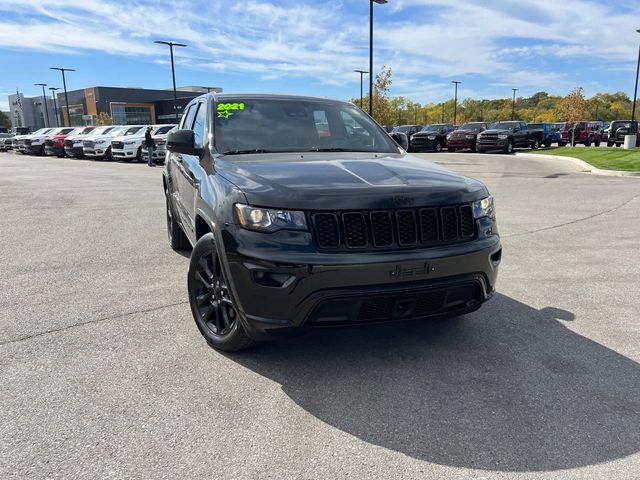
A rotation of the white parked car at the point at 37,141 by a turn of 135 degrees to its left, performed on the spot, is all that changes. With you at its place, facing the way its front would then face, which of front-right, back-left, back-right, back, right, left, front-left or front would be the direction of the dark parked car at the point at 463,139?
front-right

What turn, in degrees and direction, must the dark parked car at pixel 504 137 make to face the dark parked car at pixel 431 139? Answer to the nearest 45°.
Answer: approximately 45° to its right

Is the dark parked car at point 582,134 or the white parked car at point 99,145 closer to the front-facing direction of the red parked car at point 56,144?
the white parked car

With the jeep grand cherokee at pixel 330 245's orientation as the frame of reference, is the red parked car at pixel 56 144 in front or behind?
behind

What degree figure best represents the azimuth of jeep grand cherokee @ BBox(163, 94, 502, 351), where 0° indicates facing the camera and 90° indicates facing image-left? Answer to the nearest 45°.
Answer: approximately 315°

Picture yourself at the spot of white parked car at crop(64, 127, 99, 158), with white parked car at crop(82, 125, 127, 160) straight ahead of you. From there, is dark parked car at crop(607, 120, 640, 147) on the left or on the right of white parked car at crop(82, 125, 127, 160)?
left
